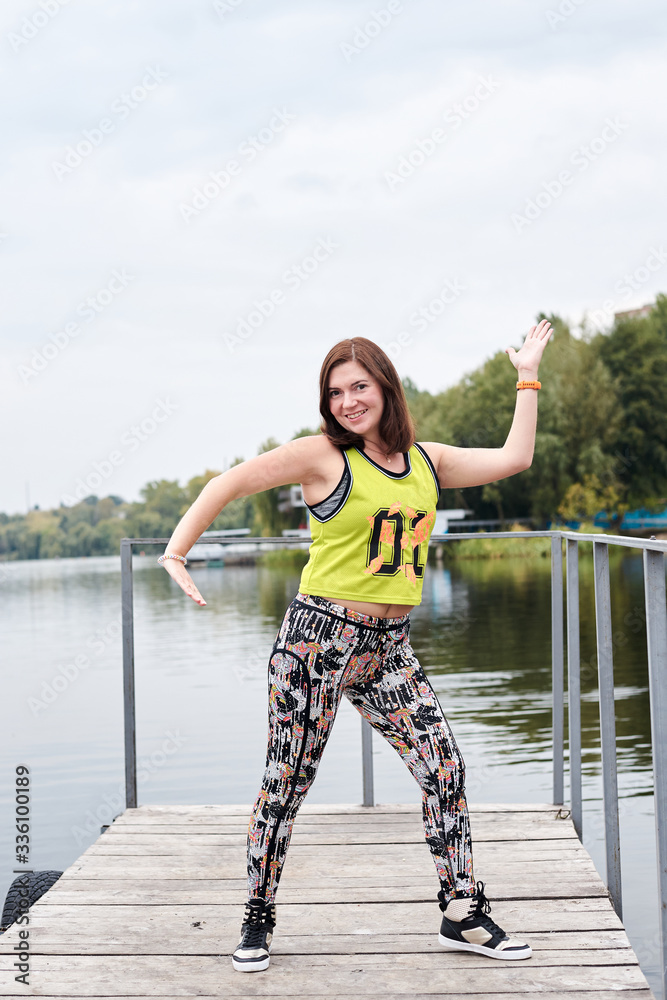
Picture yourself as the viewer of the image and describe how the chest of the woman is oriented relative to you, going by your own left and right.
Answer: facing the viewer and to the right of the viewer

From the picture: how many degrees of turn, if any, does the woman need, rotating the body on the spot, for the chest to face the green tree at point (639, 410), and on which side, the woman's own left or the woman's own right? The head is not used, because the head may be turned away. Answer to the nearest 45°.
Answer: approximately 135° to the woman's own left

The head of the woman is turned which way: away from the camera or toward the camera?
toward the camera
